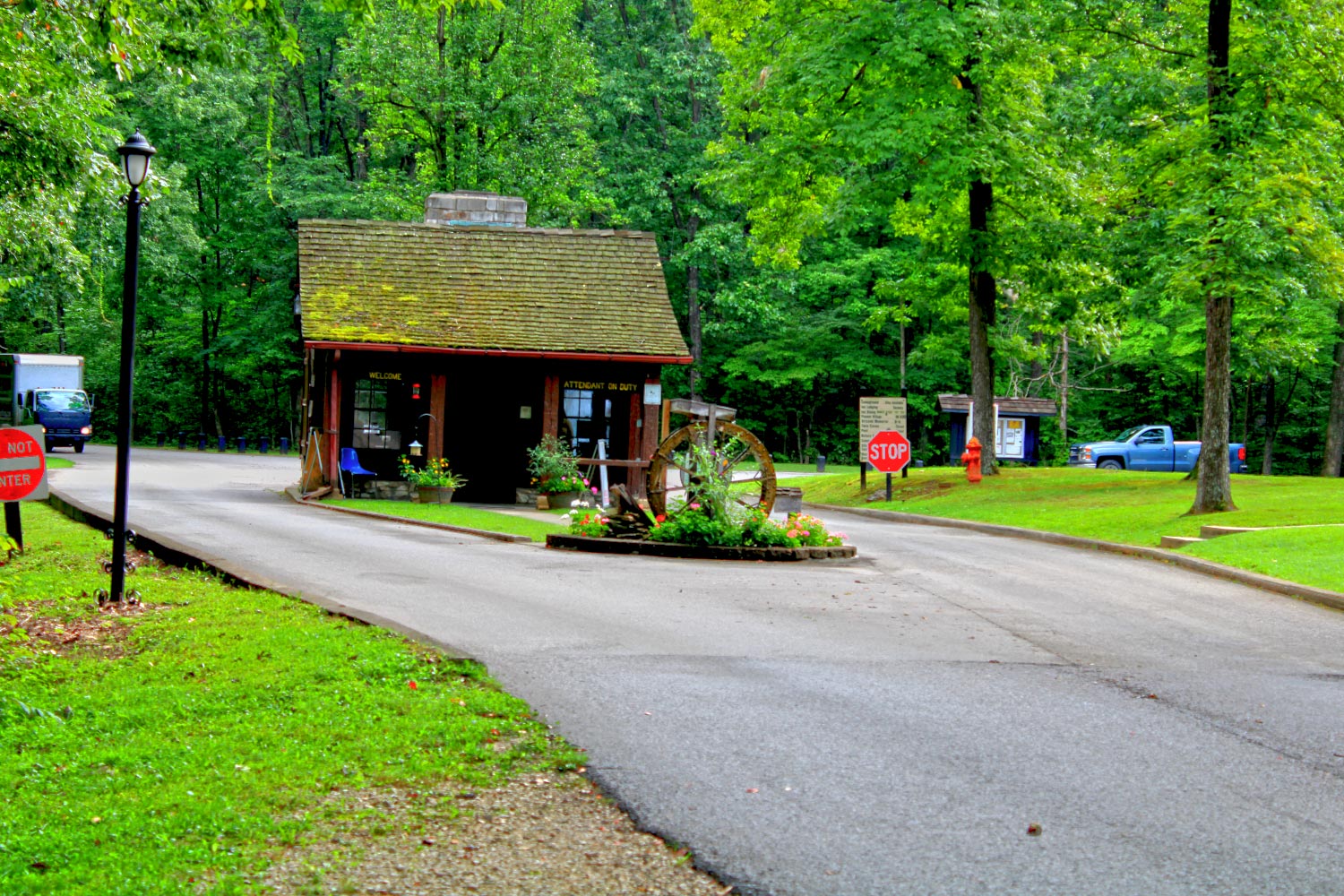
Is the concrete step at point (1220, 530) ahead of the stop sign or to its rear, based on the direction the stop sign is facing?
ahead

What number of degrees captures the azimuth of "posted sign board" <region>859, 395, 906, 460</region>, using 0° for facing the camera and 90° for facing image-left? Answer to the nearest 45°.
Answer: approximately 0°

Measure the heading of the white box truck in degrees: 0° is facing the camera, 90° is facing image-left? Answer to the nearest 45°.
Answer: approximately 315°

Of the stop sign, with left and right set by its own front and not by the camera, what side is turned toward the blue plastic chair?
right

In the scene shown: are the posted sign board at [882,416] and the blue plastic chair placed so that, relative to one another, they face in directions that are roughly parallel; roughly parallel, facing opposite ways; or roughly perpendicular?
roughly perpendicular

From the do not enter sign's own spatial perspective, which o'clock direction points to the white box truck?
The white box truck is roughly at 6 o'clock from the do not enter sign.

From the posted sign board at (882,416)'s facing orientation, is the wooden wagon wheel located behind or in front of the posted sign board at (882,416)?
in front

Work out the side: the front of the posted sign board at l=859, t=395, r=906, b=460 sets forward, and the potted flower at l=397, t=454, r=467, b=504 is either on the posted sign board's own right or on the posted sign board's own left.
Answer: on the posted sign board's own right

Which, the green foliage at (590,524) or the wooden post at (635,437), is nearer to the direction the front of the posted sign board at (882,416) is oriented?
the green foliage

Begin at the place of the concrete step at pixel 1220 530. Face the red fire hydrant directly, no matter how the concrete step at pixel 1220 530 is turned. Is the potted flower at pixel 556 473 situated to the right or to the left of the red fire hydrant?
left

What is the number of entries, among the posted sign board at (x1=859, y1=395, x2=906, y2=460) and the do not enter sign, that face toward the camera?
2

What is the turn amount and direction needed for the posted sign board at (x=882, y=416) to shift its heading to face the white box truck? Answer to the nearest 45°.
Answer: approximately 90° to its right

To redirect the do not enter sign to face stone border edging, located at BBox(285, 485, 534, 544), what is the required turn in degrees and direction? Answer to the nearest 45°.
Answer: approximately 135° to its left

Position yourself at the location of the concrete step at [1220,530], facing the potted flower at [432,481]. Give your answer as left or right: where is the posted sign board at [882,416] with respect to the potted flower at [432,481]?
right
